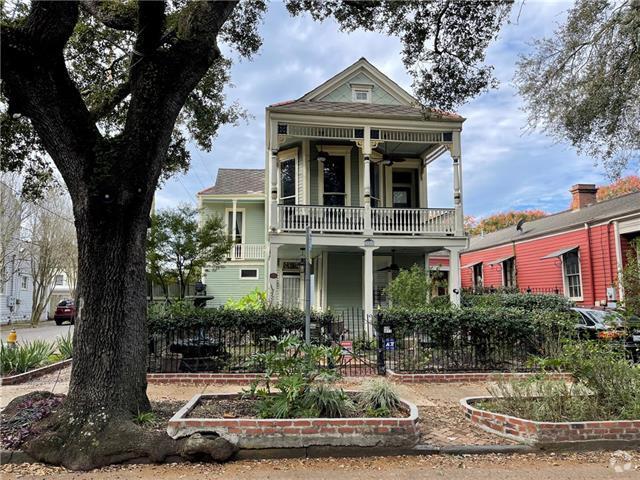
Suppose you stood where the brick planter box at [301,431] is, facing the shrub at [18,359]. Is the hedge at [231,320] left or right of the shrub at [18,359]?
right

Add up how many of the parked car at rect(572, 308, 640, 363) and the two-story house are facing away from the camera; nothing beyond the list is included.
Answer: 0

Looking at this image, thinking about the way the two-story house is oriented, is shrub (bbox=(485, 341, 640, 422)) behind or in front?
in front

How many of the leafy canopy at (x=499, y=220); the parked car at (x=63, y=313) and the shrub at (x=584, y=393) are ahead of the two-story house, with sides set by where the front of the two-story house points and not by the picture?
1

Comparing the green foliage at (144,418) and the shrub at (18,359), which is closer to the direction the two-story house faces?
the green foliage

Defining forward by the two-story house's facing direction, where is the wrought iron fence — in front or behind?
in front

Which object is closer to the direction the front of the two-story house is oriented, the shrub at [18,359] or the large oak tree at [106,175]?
the large oak tree

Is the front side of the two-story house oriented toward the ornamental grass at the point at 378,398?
yes

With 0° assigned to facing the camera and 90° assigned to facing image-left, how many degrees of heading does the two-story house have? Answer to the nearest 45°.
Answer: approximately 0°
